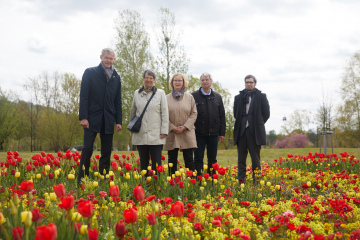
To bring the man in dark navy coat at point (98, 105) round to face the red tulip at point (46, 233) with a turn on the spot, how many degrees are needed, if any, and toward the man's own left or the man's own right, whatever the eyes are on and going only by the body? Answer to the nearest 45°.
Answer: approximately 45° to the man's own right

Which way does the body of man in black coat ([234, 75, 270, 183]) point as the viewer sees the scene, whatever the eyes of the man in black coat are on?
toward the camera

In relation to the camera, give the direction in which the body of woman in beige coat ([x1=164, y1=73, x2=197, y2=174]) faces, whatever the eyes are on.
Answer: toward the camera

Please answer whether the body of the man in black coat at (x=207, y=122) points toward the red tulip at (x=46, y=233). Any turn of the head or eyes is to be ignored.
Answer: yes

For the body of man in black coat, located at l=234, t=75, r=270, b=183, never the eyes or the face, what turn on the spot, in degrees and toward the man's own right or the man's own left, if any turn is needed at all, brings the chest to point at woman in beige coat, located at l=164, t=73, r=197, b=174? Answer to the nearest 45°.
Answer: approximately 45° to the man's own right

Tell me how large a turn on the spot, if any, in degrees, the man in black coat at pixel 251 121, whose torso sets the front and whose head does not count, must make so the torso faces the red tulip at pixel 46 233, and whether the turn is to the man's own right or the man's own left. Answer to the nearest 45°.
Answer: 0° — they already face it

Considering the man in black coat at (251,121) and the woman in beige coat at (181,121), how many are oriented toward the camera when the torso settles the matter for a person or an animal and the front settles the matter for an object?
2

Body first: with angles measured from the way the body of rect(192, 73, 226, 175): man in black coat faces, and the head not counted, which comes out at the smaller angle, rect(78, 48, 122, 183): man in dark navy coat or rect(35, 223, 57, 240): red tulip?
the red tulip

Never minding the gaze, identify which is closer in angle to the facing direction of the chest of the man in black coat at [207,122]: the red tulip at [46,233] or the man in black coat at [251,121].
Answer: the red tulip

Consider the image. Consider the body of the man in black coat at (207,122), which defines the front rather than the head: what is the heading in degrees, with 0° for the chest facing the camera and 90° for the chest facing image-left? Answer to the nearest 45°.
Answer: approximately 0°

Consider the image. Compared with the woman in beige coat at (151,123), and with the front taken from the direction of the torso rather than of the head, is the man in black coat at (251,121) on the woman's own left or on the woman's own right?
on the woman's own left

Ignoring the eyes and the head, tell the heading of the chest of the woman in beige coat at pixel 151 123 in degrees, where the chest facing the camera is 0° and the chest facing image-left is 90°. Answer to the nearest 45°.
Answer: approximately 0°
